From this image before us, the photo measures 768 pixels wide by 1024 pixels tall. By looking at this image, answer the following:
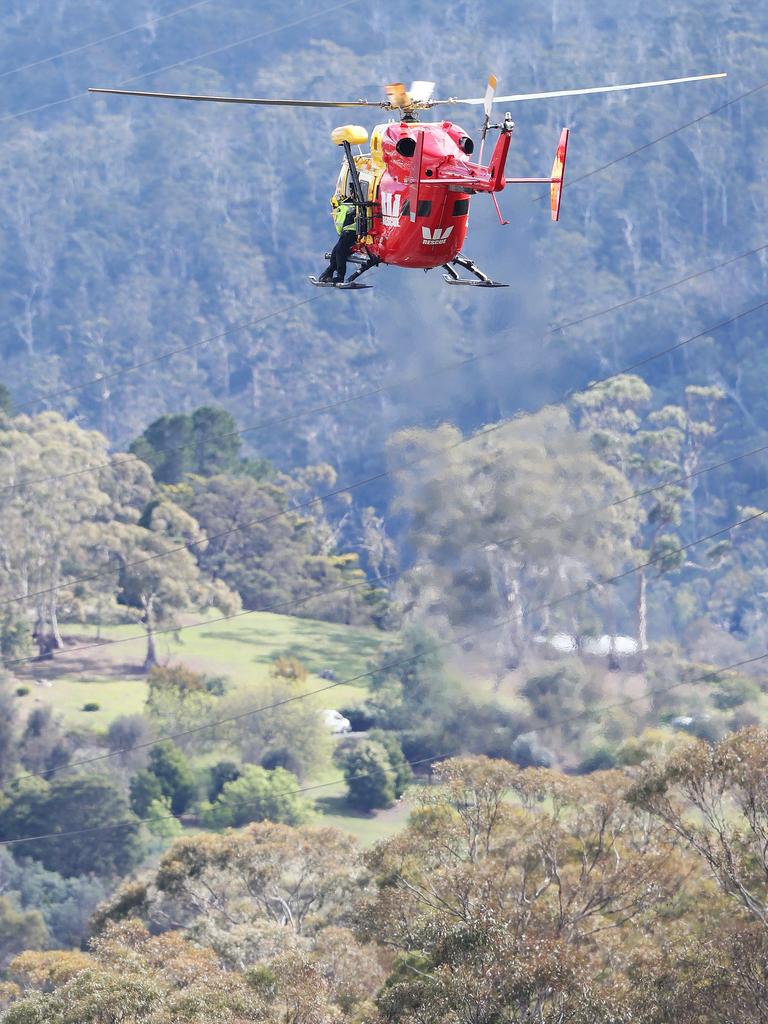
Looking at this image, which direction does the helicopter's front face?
away from the camera
